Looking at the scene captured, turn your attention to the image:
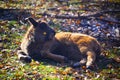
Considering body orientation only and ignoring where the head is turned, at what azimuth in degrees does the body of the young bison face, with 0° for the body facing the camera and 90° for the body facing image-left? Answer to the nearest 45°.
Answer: approximately 90°
